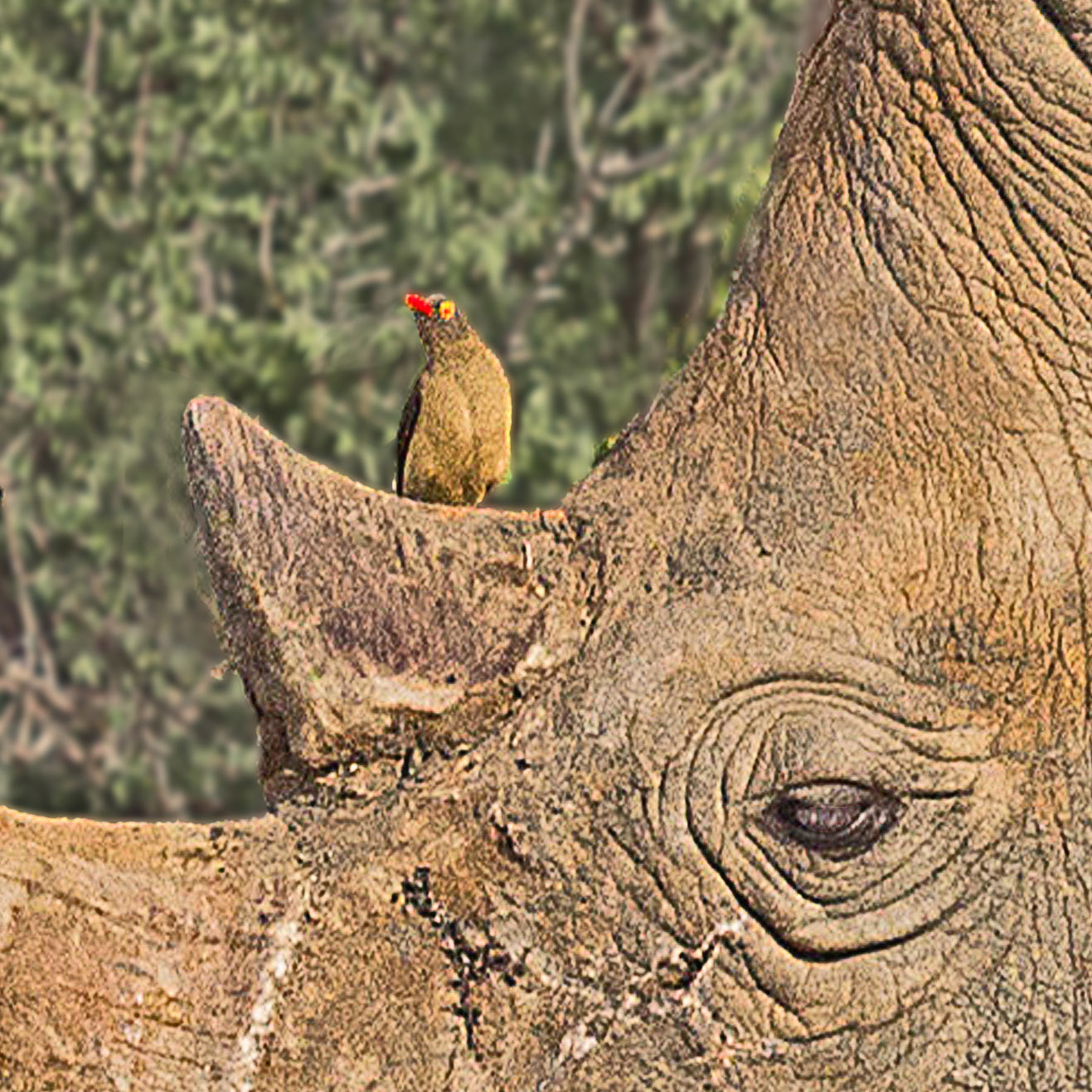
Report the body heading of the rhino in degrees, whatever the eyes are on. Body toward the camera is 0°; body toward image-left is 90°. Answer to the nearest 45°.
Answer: approximately 90°
